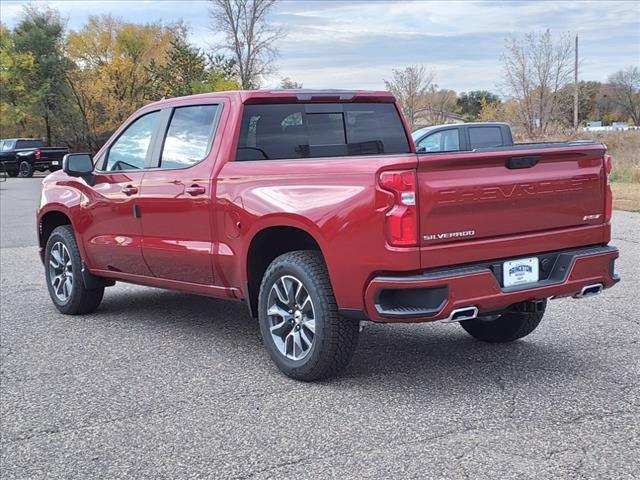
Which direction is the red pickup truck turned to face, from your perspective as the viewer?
facing away from the viewer and to the left of the viewer

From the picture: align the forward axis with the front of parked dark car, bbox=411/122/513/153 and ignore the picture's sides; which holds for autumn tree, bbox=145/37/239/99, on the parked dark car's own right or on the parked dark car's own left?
on the parked dark car's own right

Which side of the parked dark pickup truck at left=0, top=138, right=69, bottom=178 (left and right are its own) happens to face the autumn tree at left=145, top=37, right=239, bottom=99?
right

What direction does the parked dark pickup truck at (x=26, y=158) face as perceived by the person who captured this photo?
facing away from the viewer and to the left of the viewer

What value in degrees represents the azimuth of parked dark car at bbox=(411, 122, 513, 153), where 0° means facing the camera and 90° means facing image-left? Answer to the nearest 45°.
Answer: approximately 90°

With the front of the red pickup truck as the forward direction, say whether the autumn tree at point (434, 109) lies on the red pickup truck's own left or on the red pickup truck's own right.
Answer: on the red pickup truck's own right
